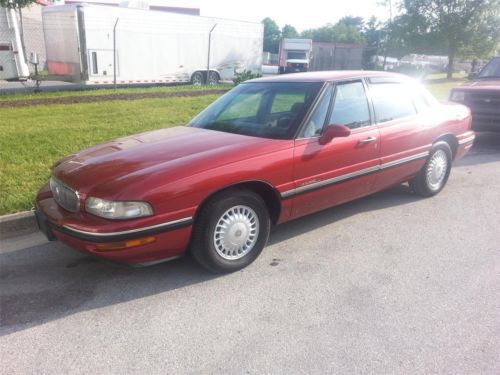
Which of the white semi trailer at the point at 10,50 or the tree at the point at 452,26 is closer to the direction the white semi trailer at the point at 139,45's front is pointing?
the white semi trailer

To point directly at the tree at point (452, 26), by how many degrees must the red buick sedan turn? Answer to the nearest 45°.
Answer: approximately 180°

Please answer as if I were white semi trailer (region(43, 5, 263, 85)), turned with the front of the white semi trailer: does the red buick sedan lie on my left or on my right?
on my left

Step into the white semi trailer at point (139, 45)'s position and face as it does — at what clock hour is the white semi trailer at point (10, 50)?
the white semi trailer at point (10, 50) is roughly at 1 o'clock from the white semi trailer at point (139, 45).

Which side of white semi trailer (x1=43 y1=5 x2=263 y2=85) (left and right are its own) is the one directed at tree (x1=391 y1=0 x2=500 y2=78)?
back

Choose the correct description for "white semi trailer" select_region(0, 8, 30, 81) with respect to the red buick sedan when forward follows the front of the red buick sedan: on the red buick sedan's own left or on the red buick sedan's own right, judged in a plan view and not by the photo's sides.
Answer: on the red buick sedan's own right

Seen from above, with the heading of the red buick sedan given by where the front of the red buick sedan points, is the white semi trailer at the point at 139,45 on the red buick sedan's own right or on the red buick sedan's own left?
on the red buick sedan's own right

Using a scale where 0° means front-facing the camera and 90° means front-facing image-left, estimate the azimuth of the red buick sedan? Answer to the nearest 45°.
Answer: approximately 45°
